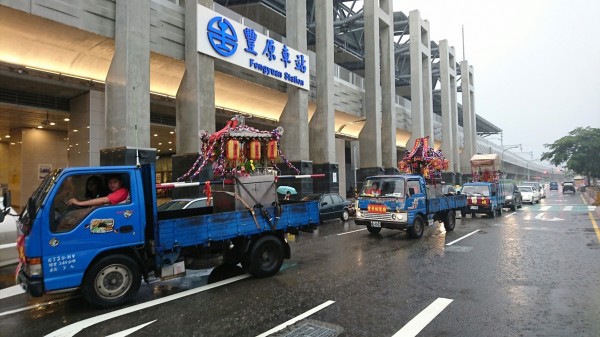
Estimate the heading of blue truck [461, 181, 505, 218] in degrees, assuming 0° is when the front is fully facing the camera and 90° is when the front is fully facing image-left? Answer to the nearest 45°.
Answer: approximately 45°

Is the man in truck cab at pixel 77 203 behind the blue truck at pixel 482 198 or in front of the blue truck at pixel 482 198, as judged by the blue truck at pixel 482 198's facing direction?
in front

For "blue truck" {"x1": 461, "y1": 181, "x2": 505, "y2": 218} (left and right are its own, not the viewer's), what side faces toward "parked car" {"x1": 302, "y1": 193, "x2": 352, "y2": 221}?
front

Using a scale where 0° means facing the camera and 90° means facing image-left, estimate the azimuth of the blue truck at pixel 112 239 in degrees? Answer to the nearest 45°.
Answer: approximately 90°

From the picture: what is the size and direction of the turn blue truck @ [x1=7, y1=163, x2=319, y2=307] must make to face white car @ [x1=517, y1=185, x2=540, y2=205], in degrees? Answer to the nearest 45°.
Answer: approximately 135° to its right

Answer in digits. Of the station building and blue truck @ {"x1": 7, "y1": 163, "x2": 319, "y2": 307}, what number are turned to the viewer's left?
1

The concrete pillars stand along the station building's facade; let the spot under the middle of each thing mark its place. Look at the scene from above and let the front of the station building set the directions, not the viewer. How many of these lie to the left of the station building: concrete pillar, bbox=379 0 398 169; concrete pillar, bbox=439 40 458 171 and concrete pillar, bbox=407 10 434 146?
3

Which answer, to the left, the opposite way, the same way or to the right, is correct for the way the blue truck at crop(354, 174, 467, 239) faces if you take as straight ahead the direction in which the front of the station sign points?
to the right

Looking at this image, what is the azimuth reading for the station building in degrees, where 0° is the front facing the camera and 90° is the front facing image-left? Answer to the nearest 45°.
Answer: approximately 315°

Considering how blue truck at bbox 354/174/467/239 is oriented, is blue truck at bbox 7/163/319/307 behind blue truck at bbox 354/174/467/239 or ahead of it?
ahead

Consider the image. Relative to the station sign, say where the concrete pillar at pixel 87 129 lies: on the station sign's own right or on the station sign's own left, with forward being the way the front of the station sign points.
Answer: on the station sign's own right

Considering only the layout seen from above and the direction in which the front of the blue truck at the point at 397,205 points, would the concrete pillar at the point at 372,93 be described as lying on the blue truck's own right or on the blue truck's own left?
on the blue truck's own right
